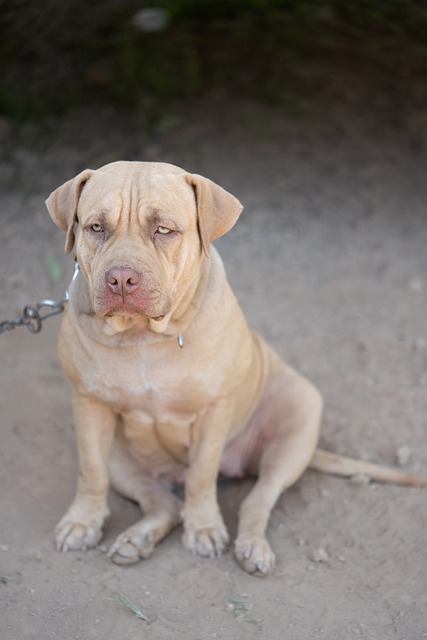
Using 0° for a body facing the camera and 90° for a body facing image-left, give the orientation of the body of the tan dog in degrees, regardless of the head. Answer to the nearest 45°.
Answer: approximately 45°

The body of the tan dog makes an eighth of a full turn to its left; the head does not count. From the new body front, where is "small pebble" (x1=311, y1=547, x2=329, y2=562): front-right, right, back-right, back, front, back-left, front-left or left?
left

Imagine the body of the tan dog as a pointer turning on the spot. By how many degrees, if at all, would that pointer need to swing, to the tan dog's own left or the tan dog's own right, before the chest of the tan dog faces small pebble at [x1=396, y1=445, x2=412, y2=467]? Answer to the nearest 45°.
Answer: approximately 180°

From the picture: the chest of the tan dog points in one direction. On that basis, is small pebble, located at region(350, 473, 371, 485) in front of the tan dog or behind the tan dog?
behind
